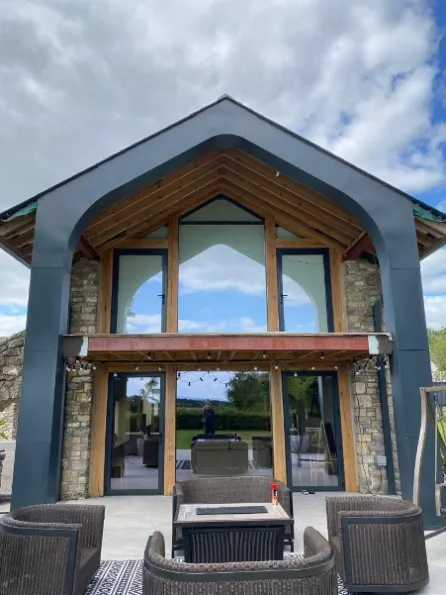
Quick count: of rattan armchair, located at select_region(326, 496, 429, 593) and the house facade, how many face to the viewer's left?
1

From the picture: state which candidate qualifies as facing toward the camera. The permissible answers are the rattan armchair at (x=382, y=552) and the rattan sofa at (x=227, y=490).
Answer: the rattan sofa at (x=227, y=490)

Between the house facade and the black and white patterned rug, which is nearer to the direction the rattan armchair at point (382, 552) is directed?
the black and white patterned rug

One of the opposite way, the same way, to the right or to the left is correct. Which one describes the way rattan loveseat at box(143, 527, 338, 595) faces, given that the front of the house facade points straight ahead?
the opposite way

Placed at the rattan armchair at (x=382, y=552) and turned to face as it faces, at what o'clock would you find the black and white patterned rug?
The black and white patterned rug is roughly at 12 o'clock from the rattan armchair.

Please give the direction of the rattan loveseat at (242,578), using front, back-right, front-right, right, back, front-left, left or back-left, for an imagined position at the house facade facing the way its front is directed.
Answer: front

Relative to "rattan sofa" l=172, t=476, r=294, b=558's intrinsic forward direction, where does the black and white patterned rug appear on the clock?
The black and white patterned rug is roughly at 1 o'clock from the rattan sofa.

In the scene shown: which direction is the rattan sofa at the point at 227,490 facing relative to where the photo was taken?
toward the camera

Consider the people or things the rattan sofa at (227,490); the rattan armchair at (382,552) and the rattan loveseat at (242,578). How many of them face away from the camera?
1

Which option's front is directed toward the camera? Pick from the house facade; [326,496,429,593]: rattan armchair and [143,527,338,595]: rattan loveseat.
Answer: the house facade

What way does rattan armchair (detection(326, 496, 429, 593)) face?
to the viewer's left

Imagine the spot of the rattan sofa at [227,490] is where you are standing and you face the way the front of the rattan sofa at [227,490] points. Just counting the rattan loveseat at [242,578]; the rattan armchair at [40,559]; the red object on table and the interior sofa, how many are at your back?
1

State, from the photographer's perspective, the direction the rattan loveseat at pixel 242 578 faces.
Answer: facing away from the viewer
